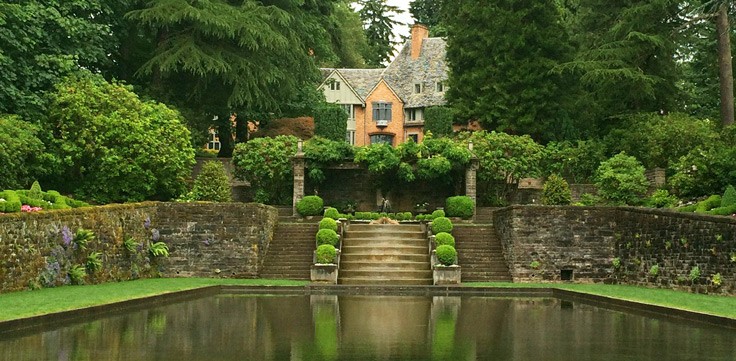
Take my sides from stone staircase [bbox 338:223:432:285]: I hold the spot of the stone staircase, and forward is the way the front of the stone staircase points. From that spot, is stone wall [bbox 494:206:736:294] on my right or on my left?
on my left

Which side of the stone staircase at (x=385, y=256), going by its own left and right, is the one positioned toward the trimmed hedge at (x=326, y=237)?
right

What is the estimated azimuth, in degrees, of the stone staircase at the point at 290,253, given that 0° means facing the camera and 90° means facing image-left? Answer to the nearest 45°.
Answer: approximately 0°

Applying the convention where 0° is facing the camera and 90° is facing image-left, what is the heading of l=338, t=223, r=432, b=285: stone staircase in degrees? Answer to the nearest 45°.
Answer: approximately 0°

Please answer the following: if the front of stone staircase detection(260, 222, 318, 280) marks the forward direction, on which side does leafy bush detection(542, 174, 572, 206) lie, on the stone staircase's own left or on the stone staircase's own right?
on the stone staircase's own left

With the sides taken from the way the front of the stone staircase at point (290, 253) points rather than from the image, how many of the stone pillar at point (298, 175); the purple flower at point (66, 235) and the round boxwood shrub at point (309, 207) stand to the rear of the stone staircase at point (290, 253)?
2

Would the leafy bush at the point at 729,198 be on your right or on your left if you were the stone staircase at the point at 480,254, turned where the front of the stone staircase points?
on your left

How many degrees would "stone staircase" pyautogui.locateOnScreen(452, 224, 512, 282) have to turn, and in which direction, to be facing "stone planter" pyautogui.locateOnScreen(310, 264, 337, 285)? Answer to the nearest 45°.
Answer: approximately 45° to its right

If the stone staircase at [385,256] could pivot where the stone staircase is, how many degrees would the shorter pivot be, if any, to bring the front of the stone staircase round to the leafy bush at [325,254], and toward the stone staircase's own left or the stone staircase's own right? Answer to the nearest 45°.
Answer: approximately 45° to the stone staircase's own right

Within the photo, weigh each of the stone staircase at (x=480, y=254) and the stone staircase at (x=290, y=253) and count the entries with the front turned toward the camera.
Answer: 2
